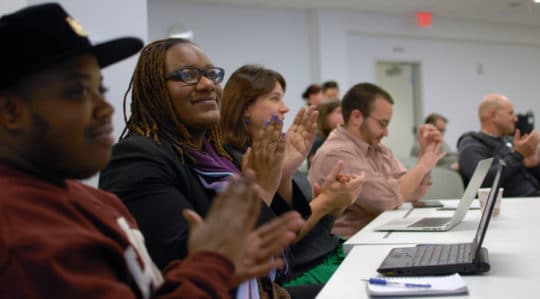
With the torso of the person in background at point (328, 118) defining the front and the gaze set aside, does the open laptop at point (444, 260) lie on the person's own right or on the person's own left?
on the person's own right

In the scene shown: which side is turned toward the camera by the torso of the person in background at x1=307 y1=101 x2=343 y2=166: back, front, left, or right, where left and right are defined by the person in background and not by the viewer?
right

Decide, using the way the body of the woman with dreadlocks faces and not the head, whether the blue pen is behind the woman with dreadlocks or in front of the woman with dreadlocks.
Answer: in front

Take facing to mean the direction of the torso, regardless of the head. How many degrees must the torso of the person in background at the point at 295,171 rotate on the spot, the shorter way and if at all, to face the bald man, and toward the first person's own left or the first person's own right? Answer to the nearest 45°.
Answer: approximately 45° to the first person's own left

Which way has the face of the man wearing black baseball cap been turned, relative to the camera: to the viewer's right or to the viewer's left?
to the viewer's right

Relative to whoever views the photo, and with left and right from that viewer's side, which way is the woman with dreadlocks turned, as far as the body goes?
facing the viewer and to the right of the viewer

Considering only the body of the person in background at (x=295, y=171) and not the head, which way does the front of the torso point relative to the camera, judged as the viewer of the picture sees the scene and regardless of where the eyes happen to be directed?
to the viewer's right

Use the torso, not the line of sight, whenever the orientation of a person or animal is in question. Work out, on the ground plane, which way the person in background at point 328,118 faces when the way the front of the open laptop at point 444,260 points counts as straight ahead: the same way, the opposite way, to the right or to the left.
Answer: the opposite way

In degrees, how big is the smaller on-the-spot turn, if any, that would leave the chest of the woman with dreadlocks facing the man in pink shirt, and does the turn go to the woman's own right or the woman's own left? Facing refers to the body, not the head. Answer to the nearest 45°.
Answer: approximately 90° to the woman's own left

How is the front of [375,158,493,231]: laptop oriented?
to the viewer's left

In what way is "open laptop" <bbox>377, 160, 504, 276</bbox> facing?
to the viewer's left
